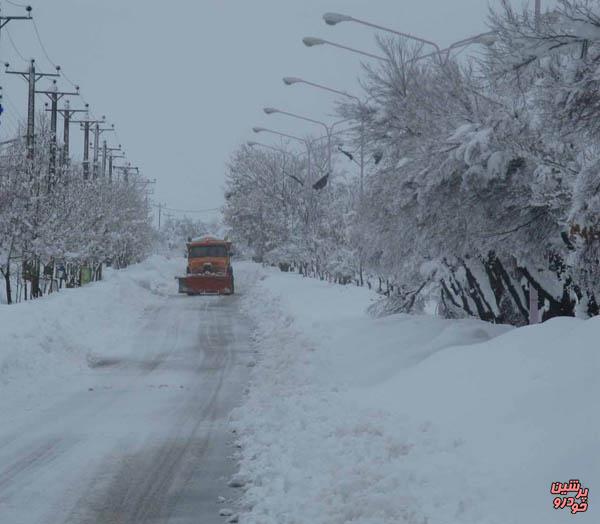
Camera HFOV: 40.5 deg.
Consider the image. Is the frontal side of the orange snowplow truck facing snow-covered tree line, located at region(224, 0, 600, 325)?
no

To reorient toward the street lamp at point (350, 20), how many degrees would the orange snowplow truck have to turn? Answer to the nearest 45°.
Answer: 0° — it already faces it

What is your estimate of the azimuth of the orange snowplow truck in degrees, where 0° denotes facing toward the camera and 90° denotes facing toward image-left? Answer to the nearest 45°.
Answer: approximately 0°

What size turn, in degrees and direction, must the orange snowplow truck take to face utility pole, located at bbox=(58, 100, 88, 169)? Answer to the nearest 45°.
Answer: approximately 45° to its right

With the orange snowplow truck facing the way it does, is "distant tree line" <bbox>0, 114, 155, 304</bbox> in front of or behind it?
in front

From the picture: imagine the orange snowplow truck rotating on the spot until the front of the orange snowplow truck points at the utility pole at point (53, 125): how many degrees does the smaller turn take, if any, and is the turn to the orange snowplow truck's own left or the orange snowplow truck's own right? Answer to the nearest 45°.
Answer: approximately 45° to the orange snowplow truck's own right

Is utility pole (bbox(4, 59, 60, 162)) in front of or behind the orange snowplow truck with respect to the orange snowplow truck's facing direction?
in front
